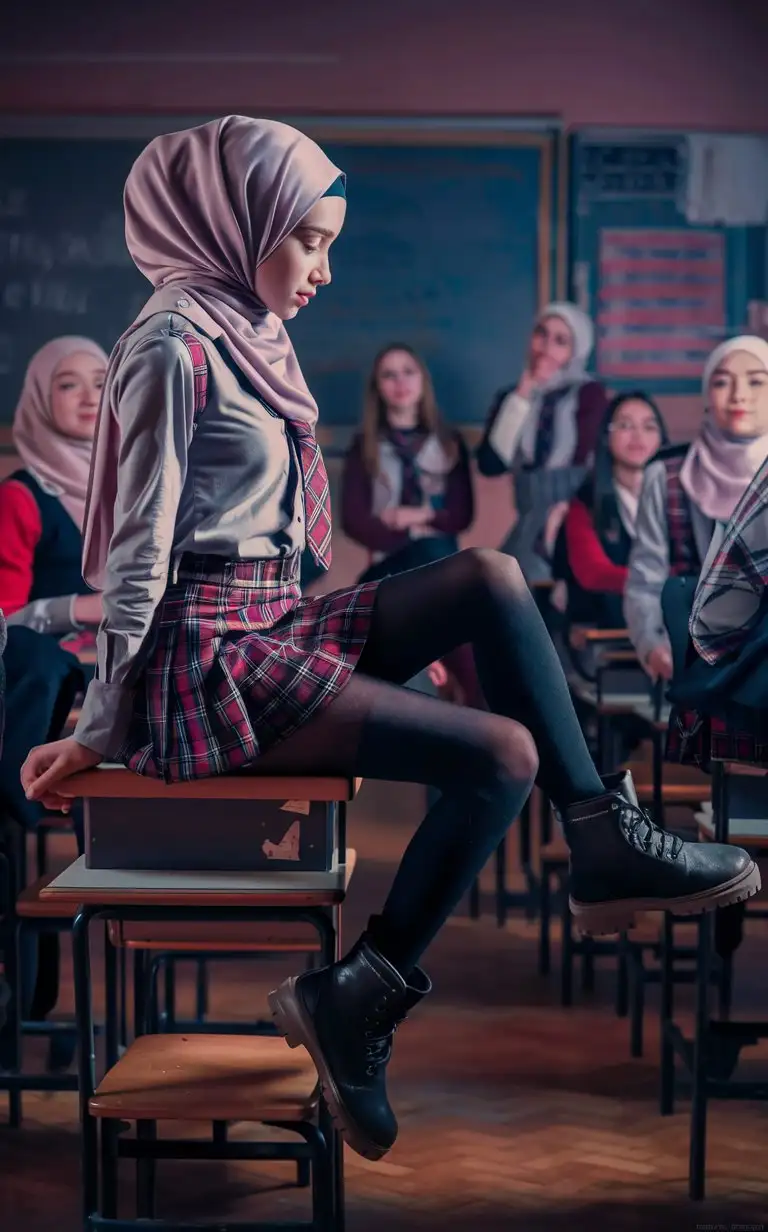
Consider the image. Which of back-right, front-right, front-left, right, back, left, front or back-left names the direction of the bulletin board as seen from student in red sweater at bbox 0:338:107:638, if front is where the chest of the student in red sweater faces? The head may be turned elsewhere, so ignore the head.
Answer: left

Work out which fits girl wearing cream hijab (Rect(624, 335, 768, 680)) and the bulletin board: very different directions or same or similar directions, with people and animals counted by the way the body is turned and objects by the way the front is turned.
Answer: same or similar directions

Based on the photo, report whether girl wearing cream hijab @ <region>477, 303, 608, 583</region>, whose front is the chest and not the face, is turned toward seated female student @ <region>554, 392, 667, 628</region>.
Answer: no

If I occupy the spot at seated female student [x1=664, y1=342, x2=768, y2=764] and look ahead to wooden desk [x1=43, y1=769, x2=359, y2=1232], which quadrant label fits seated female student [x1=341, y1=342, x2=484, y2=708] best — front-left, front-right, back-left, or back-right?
back-right

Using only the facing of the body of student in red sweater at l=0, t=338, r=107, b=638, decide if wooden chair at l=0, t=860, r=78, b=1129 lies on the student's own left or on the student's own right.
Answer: on the student's own right

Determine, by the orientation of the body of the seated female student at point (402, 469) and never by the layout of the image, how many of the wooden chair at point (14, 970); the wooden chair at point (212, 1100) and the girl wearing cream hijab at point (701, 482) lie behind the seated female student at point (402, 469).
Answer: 0

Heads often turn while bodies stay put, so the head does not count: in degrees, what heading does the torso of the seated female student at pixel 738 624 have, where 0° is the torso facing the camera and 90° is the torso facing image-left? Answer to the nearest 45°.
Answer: approximately 45°

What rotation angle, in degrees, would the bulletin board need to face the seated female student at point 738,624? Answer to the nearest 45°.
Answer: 0° — it already faces them

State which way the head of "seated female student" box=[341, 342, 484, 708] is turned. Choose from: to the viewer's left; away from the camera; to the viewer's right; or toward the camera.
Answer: toward the camera

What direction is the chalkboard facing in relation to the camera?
toward the camera

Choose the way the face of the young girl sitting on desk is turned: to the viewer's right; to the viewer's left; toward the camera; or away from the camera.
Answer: to the viewer's right

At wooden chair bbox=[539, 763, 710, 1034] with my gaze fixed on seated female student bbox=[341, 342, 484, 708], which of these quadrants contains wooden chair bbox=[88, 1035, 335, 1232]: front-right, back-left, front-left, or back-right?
back-left

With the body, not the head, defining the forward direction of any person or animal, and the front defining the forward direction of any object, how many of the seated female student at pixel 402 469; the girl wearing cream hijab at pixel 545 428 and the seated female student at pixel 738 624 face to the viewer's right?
0

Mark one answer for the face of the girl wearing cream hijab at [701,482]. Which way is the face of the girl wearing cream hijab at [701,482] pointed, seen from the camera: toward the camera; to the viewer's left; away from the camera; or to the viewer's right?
toward the camera

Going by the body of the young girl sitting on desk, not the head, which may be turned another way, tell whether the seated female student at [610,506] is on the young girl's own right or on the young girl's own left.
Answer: on the young girl's own left

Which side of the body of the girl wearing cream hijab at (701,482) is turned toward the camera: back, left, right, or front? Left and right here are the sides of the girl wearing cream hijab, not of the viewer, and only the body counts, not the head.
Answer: front

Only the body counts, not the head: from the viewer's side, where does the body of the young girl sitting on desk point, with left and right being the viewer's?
facing to the right of the viewer

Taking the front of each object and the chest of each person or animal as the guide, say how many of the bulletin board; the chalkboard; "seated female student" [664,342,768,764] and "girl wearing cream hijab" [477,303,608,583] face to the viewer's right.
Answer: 0
